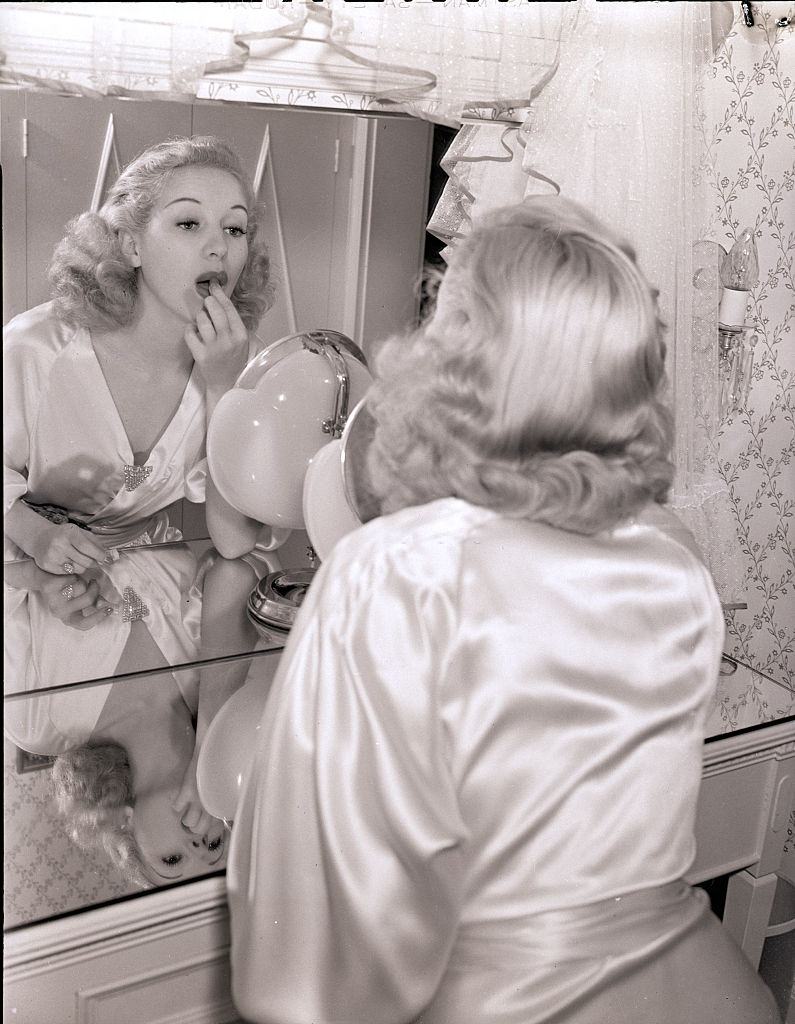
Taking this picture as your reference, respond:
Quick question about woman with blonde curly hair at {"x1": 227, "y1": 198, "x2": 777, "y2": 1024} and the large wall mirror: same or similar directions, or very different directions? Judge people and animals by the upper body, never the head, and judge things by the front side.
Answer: very different directions

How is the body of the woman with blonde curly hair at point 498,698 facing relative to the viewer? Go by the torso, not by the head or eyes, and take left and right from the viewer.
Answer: facing away from the viewer and to the left of the viewer

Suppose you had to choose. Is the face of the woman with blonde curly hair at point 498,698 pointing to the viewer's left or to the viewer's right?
to the viewer's left

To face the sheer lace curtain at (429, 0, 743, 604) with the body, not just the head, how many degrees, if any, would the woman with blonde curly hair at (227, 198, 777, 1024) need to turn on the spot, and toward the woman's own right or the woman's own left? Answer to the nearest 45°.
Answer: approximately 45° to the woman's own right
